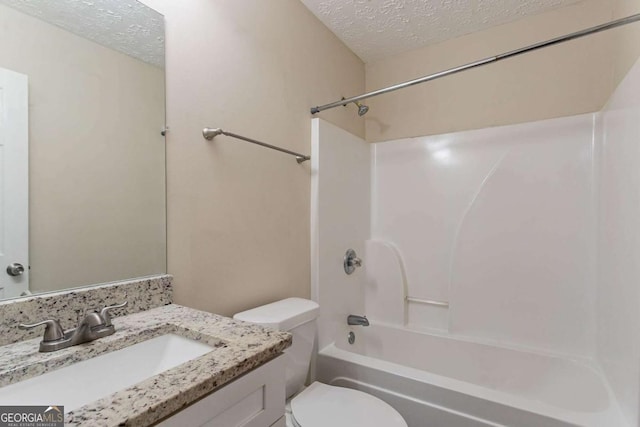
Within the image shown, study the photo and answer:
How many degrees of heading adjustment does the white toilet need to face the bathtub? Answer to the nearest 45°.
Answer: approximately 45° to its left

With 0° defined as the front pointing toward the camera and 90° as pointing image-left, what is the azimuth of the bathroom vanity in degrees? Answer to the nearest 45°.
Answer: approximately 315°

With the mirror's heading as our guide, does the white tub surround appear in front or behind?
in front

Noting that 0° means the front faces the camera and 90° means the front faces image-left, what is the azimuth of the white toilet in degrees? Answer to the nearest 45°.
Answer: approximately 315°

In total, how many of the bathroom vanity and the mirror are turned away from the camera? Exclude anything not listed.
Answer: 0

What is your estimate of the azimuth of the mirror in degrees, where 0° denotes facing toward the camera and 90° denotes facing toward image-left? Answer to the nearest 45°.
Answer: approximately 315°
